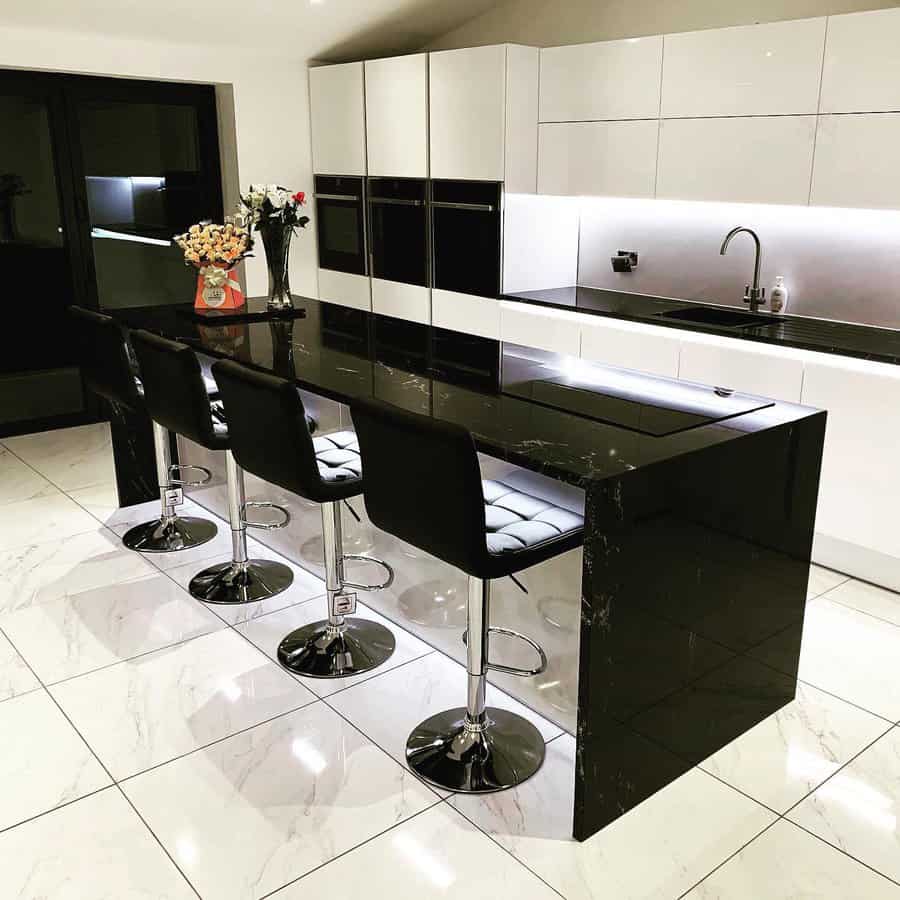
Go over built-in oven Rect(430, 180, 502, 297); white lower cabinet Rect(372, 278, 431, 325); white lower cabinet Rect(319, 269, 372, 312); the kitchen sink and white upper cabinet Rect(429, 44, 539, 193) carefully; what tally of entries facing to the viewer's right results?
0

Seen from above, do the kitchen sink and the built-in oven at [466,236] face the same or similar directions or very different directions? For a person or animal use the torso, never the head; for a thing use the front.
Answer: same or similar directions

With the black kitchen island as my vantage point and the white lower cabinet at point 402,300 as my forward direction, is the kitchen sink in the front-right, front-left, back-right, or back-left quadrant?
front-right

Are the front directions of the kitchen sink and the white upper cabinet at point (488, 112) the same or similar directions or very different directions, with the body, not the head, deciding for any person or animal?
same or similar directions

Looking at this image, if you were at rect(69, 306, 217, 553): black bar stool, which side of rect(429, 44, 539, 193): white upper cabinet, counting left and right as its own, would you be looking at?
front

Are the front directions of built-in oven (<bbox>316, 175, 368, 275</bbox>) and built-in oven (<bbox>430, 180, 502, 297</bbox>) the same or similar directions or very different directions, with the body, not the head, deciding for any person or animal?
same or similar directions

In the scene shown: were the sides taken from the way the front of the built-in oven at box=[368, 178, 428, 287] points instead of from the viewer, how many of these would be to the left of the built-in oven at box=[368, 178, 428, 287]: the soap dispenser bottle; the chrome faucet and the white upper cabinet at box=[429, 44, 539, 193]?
3

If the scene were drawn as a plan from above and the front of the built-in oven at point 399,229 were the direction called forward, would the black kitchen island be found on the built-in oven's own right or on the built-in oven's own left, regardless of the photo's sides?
on the built-in oven's own left

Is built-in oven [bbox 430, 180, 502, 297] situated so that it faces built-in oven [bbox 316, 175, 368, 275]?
no

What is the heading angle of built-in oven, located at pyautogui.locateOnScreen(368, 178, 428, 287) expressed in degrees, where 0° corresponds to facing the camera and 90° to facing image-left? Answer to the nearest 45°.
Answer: approximately 45°

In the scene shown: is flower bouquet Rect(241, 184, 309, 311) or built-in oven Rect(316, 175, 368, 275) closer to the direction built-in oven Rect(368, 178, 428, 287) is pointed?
the flower bouquet

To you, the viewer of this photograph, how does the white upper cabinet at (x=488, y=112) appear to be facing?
facing the viewer and to the left of the viewer

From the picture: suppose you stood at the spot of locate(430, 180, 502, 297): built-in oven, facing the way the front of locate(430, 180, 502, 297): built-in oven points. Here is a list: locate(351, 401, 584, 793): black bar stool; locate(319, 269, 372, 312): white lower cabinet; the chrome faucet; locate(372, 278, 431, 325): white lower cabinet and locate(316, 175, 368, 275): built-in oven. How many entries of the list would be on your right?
3

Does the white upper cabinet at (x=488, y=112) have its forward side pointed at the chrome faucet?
no
